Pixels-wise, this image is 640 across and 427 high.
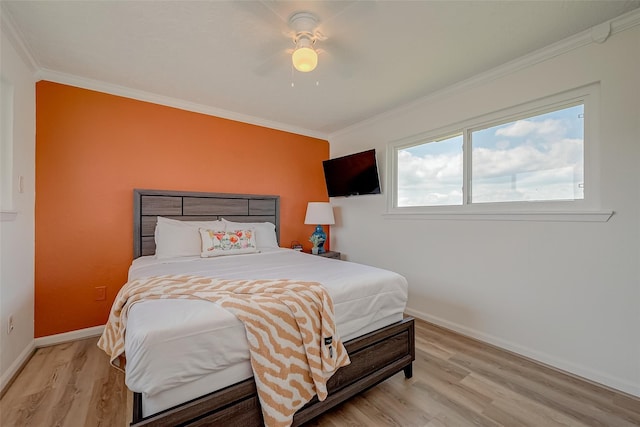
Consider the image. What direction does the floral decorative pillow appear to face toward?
toward the camera

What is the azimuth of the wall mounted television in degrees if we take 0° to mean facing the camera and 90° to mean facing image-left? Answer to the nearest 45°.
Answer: approximately 45°

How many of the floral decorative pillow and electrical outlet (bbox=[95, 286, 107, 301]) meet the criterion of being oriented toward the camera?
2

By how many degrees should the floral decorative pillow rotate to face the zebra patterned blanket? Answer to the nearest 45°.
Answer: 0° — it already faces it

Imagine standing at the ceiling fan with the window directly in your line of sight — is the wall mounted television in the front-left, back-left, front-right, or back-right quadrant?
front-left

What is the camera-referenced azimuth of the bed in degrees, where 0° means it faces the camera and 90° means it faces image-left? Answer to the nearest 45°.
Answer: approximately 315°

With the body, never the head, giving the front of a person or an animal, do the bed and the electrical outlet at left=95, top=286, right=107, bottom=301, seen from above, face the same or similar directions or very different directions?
same or similar directions

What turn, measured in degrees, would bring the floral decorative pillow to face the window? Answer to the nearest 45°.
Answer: approximately 45° to its left

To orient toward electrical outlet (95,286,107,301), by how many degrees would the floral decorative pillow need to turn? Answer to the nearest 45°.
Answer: approximately 90° to its right

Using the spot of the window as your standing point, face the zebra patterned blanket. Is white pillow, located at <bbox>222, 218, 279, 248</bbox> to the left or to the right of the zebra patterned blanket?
right

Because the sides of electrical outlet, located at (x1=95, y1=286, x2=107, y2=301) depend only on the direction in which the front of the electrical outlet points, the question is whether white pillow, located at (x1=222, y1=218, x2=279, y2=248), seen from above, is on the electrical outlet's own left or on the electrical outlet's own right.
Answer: on the electrical outlet's own left

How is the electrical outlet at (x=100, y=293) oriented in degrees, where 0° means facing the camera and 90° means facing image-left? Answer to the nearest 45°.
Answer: approximately 0°

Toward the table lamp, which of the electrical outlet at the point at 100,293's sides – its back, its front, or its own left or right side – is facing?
left

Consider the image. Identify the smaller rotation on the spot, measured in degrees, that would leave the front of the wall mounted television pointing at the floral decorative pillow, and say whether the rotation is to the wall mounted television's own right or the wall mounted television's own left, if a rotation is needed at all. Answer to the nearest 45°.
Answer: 0° — it already faces it

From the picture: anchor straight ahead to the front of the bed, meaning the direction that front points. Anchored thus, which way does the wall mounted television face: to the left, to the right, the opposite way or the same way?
to the right
